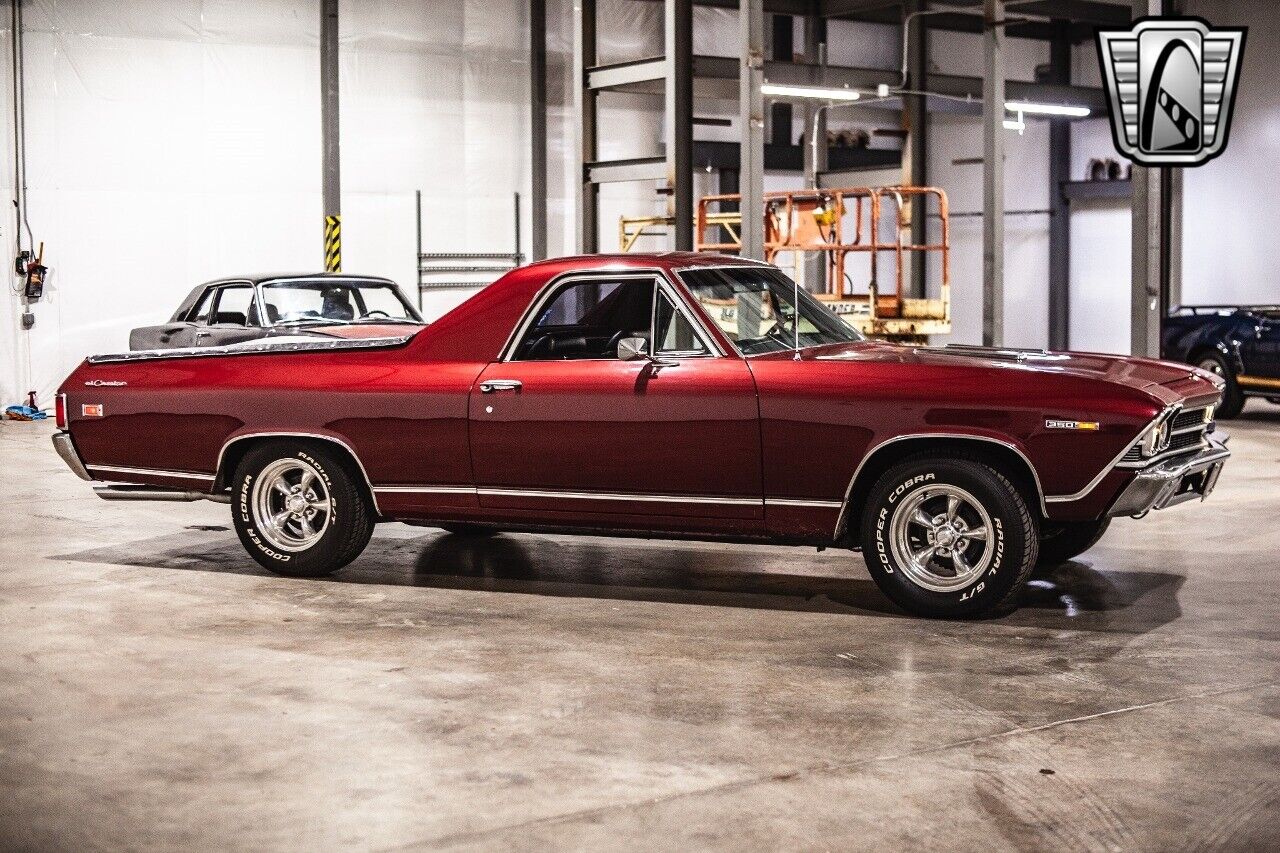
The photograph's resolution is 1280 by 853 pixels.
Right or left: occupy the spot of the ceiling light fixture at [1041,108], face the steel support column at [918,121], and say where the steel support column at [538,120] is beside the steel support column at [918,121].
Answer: left

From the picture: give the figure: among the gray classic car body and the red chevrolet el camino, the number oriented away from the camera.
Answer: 0

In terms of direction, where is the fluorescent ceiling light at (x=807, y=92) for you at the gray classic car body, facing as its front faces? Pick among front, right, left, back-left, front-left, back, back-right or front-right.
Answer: left

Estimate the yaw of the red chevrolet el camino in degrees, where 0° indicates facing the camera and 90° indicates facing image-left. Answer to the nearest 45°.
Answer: approximately 270°

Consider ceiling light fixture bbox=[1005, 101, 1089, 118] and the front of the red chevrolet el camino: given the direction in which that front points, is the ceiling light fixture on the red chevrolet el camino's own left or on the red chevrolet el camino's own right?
on the red chevrolet el camino's own left

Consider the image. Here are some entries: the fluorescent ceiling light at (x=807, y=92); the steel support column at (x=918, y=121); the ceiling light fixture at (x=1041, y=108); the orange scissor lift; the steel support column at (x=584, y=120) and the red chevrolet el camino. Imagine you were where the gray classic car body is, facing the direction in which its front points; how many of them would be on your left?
5

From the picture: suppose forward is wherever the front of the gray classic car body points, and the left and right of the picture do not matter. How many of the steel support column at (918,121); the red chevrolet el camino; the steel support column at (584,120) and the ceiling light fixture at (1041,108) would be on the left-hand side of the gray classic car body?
3

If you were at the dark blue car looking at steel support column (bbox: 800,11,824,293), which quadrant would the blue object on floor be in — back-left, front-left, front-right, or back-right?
front-left

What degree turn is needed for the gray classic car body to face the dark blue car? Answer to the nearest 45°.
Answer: approximately 45° to its left

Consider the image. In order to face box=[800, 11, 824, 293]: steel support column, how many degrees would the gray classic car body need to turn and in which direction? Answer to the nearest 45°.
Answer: approximately 90° to its left

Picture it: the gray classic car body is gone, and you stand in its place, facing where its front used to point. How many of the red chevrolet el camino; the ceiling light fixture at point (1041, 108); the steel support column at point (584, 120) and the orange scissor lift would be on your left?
3
